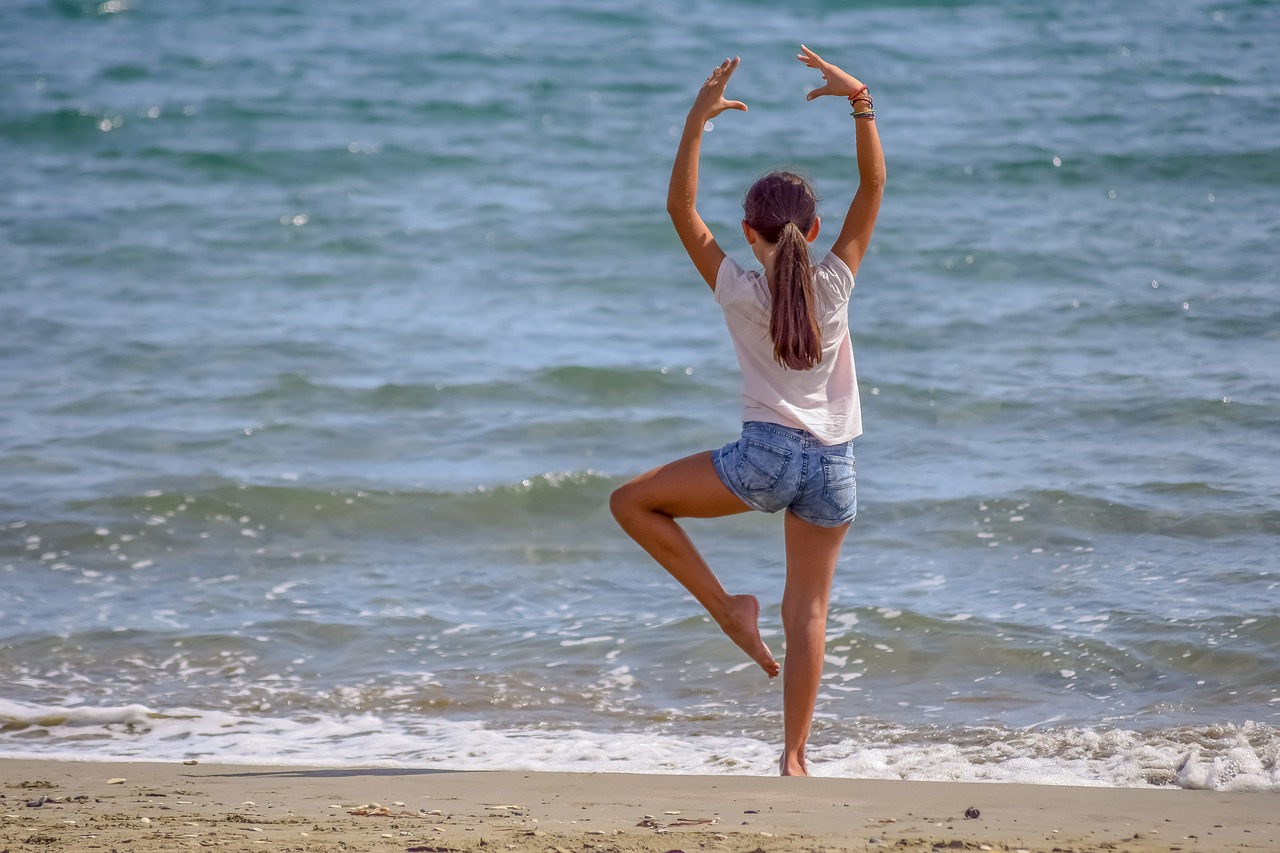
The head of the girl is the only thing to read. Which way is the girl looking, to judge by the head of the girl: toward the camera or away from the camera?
away from the camera

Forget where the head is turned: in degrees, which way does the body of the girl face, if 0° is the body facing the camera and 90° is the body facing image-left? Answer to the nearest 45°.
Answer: approximately 180°
